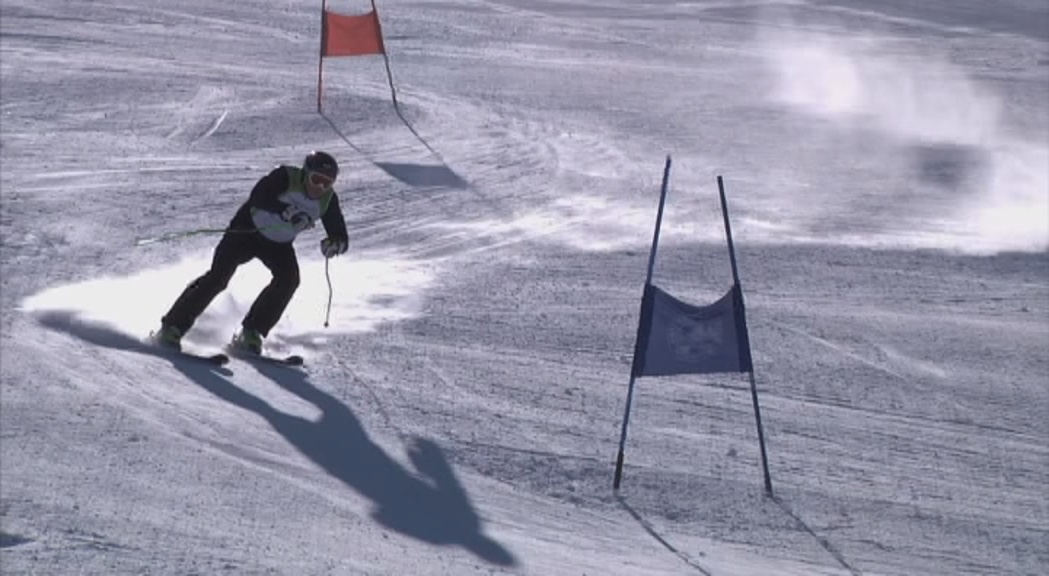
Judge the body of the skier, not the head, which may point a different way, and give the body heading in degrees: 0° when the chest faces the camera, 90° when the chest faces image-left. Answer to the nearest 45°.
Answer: approximately 315°

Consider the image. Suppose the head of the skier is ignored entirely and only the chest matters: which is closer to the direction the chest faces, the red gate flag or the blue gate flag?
the blue gate flag

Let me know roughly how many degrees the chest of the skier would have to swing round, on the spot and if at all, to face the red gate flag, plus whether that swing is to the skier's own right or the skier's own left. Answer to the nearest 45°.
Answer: approximately 135° to the skier's own left

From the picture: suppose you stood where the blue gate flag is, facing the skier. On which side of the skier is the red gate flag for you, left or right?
right

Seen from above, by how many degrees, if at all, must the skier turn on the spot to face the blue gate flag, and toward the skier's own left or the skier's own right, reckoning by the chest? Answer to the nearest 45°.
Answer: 0° — they already face it
